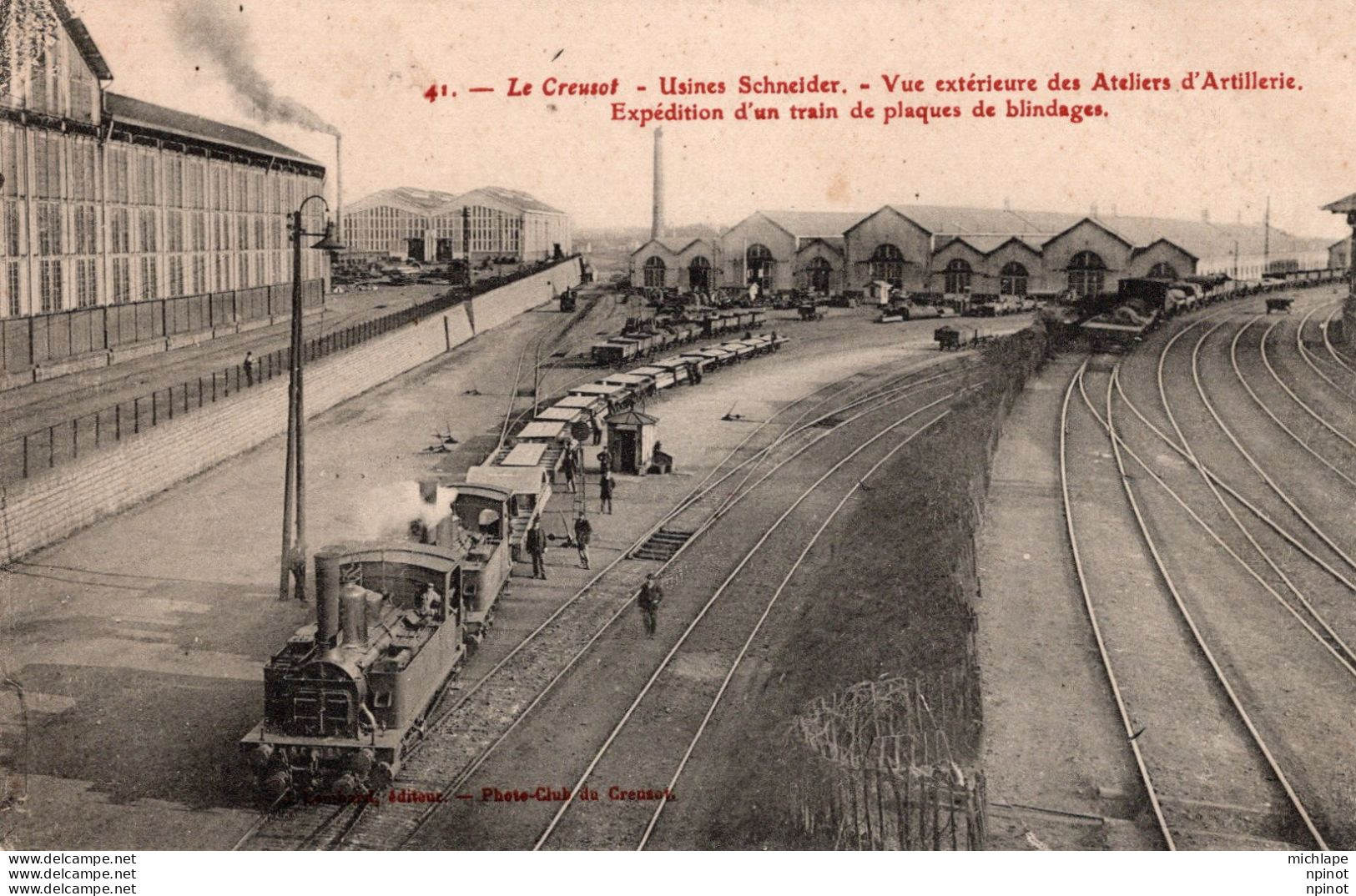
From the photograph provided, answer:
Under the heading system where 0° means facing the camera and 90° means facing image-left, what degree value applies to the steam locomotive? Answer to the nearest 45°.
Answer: approximately 45°

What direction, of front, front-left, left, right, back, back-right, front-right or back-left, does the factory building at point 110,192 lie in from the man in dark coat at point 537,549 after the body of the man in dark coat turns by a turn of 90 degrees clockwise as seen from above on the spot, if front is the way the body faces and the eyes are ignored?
front-right

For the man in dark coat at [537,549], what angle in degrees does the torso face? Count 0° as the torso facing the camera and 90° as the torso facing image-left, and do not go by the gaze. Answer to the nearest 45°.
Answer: approximately 0°

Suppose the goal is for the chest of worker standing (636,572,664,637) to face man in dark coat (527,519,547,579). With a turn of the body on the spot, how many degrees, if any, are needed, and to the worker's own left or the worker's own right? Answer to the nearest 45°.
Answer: approximately 135° to the worker's own right

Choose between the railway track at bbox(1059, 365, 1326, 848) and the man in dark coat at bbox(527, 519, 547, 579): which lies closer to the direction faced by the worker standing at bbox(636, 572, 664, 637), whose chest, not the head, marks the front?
the railway track

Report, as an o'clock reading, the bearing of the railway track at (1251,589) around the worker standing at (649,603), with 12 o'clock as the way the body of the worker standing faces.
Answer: The railway track is roughly at 9 o'clock from the worker standing.

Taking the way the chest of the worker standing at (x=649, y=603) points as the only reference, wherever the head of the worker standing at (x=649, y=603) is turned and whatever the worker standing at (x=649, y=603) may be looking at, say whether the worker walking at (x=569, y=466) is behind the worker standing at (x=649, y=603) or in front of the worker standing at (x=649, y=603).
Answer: behind

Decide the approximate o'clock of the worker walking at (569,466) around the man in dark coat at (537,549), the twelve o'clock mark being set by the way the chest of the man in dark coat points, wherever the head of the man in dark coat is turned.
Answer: The worker walking is roughly at 6 o'clock from the man in dark coat.

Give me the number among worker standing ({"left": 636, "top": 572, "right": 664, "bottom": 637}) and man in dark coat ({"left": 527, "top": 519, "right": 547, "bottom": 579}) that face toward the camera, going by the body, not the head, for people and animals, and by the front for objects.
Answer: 2
